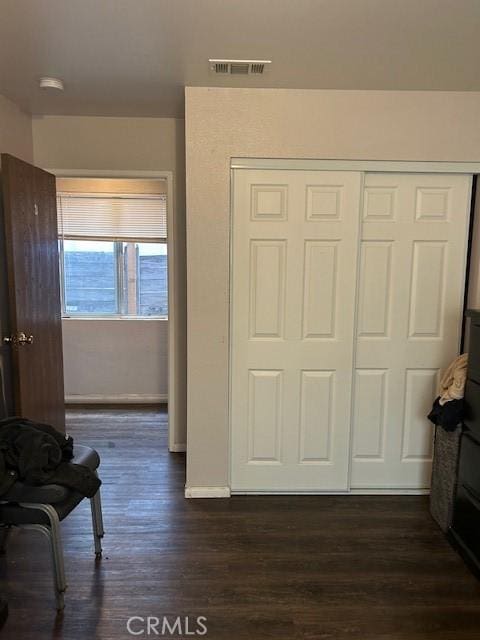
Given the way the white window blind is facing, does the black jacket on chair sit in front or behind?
in front

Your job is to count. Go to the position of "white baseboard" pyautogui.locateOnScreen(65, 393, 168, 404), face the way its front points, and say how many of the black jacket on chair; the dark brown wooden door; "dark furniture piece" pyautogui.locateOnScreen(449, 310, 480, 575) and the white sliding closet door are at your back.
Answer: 0

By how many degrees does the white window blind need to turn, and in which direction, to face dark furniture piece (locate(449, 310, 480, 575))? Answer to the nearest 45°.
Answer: approximately 45° to its left

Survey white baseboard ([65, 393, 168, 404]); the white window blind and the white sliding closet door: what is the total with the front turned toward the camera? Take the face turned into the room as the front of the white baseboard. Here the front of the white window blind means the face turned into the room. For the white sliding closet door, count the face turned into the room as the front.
3

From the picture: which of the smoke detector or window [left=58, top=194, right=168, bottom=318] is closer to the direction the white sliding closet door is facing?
the smoke detector

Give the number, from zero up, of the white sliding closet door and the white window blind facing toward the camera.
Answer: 2

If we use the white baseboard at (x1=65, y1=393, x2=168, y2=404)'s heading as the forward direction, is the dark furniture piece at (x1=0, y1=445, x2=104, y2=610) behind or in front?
in front

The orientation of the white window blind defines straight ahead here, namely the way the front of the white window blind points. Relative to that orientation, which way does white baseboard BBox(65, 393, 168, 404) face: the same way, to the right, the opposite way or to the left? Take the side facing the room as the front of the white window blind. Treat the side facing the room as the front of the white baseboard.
the same way

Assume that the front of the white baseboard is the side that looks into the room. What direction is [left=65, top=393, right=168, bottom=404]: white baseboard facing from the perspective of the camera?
toward the camera

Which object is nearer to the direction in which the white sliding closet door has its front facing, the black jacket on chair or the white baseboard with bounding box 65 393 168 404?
the black jacket on chair

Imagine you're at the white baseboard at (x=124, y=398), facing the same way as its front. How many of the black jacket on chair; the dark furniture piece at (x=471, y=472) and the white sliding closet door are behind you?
0

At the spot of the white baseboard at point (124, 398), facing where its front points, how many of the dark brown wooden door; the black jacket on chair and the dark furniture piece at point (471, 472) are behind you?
0

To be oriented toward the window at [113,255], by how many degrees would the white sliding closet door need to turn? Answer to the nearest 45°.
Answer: approximately 135° to its right

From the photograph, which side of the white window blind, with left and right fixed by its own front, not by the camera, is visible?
front

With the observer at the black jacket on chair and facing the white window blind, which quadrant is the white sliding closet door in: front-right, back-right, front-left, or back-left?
front-right

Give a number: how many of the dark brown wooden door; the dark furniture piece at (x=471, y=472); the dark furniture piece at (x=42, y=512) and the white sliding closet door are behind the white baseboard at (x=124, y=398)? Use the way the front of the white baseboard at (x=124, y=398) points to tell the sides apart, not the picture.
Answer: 0

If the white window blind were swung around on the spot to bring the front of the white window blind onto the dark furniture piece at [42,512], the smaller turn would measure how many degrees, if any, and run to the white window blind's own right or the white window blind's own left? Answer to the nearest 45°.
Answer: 0° — it already faces it
